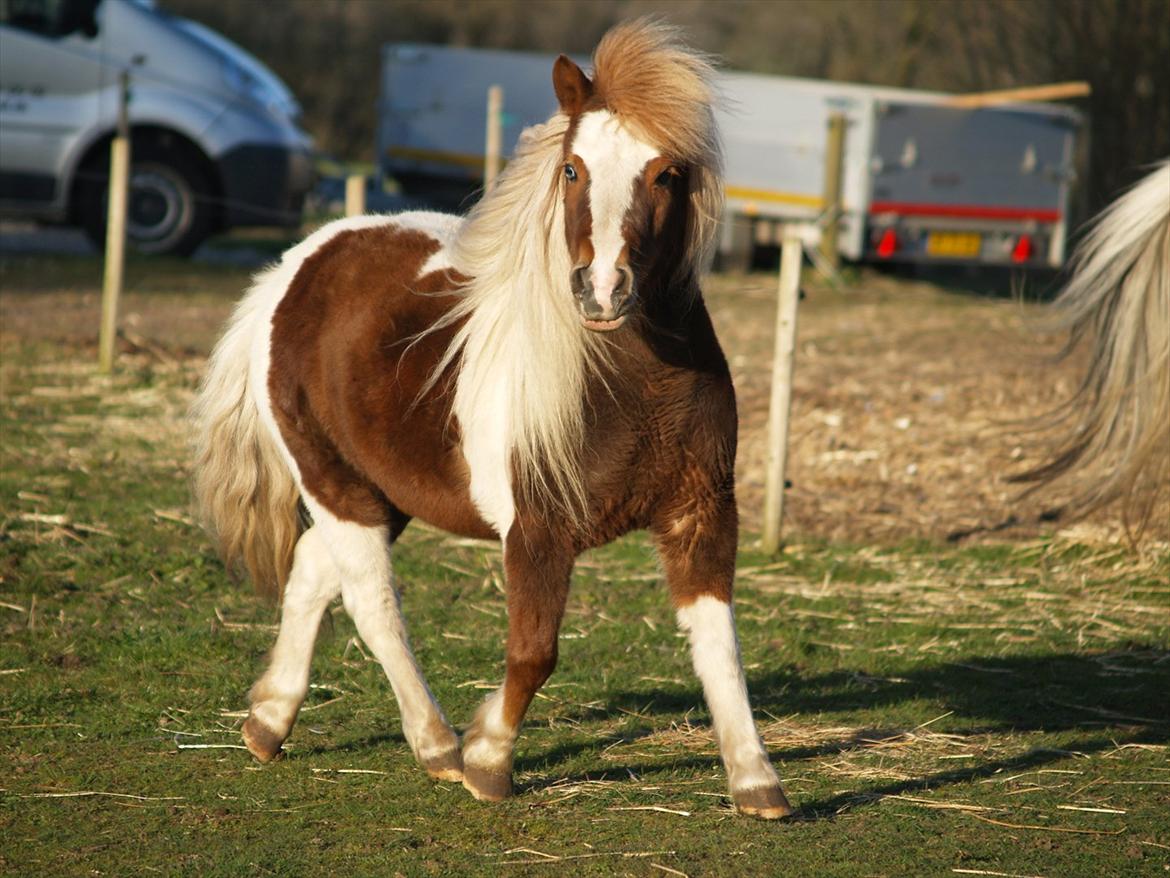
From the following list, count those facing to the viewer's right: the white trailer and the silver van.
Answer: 1

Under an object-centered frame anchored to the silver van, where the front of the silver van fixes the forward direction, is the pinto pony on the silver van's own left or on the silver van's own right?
on the silver van's own right

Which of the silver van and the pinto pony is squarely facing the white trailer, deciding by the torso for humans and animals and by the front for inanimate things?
the silver van

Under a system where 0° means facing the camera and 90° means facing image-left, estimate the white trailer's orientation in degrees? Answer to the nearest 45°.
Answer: approximately 135°

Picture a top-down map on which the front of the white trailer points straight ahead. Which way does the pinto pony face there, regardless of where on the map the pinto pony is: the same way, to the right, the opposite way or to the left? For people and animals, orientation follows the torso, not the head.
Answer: the opposite way

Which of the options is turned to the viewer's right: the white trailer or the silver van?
the silver van

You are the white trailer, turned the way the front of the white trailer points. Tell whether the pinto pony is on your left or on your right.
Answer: on your left

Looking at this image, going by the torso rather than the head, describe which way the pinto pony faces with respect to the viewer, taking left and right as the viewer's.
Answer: facing the viewer and to the right of the viewer

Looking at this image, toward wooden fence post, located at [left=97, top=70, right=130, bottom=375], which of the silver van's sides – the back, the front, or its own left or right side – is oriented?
right

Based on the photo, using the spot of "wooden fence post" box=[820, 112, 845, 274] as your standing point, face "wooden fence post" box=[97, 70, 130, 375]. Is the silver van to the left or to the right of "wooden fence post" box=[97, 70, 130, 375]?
right

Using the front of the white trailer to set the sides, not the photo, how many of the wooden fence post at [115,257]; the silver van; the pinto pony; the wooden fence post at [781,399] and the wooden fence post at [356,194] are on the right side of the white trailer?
0

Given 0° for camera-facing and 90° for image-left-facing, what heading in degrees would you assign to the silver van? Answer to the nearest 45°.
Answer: approximately 270°

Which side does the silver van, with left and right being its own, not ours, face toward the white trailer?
front

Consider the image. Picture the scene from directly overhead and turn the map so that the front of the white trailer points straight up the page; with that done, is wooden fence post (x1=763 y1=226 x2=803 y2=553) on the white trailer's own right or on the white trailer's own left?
on the white trailer's own left
